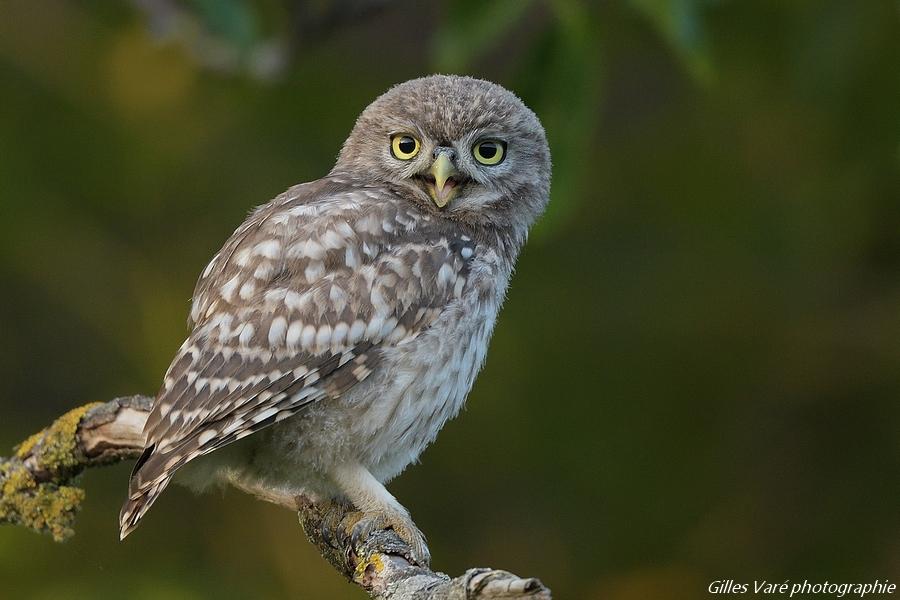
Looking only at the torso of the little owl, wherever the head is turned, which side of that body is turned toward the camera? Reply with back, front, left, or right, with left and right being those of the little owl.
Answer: right
